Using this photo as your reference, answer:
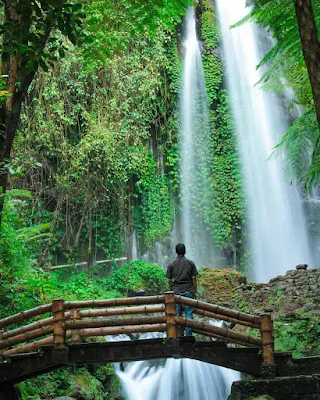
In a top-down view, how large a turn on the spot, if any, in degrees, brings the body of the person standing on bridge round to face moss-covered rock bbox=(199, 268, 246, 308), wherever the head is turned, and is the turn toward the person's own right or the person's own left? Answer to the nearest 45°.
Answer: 0° — they already face it

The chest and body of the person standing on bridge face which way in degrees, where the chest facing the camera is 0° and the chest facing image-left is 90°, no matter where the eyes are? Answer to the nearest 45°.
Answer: approximately 180°

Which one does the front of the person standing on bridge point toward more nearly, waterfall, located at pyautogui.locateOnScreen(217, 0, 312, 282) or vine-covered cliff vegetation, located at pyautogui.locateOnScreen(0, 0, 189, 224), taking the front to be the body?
the waterfall

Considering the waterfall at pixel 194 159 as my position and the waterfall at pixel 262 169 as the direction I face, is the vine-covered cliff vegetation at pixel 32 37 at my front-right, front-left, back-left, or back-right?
back-right

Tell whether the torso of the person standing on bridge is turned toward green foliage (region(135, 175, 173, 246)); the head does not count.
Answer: yes

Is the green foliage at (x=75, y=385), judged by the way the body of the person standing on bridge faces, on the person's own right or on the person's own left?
on the person's own left
